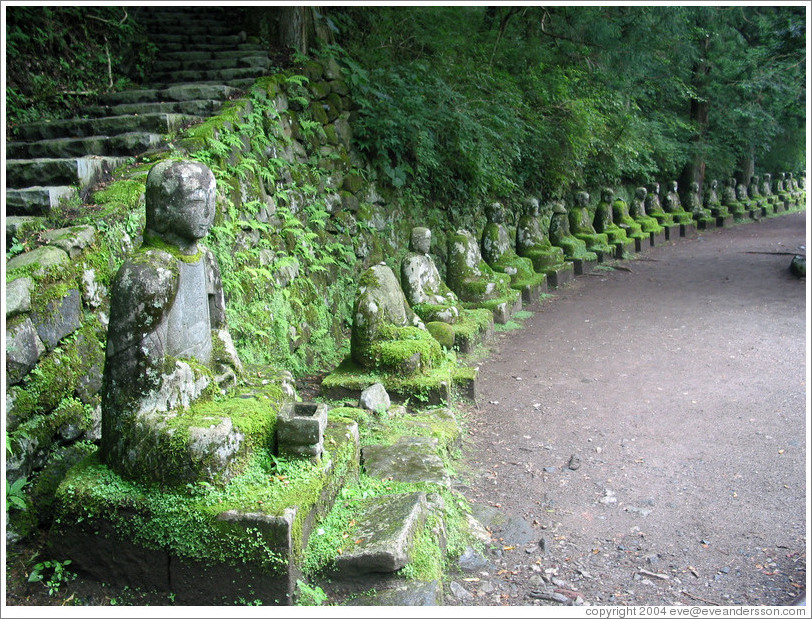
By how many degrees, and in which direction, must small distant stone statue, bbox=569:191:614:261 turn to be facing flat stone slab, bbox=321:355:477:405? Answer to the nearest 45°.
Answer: approximately 45° to its right

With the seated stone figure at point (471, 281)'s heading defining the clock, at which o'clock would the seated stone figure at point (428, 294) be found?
the seated stone figure at point (428, 294) is roughly at 2 o'clock from the seated stone figure at point (471, 281).

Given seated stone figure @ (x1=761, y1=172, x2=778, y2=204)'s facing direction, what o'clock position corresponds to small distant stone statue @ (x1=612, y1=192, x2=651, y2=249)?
The small distant stone statue is roughly at 2 o'clock from the seated stone figure.

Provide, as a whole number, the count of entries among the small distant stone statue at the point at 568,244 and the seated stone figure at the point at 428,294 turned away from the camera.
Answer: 0

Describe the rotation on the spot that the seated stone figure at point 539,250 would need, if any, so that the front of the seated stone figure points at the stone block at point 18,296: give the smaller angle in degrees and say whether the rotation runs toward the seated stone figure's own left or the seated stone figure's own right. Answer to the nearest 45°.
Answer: approximately 45° to the seated stone figure's own right

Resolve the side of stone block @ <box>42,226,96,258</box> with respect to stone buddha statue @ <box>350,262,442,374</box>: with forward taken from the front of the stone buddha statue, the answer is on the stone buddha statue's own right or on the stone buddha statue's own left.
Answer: on the stone buddha statue's own right

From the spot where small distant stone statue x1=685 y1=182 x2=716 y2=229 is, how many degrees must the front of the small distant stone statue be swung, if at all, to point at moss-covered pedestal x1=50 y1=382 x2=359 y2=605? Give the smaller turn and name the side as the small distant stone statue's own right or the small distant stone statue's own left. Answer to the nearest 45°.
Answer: approximately 45° to the small distant stone statue's own right

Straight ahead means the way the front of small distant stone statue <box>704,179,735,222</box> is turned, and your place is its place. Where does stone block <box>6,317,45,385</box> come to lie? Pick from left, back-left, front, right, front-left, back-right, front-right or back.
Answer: front-right

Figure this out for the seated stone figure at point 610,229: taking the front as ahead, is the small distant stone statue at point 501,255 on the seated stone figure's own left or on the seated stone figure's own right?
on the seated stone figure's own right

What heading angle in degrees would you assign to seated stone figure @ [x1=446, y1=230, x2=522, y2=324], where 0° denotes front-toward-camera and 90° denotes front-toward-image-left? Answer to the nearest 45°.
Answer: approximately 315°

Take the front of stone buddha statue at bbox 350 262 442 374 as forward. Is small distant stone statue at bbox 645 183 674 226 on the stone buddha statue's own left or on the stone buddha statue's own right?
on the stone buddha statue's own left

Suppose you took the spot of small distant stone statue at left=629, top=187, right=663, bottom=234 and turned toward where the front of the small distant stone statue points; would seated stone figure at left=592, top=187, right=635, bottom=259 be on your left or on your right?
on your right

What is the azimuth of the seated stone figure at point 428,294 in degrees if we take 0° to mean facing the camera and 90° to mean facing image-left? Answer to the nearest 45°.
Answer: approximately 315°

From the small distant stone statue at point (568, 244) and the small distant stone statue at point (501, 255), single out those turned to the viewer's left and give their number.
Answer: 0

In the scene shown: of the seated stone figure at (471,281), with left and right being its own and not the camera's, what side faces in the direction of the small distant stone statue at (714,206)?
left
